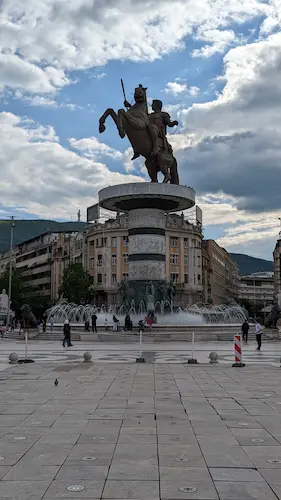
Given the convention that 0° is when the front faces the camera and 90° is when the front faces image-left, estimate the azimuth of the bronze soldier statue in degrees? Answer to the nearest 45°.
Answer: approximately 45°
